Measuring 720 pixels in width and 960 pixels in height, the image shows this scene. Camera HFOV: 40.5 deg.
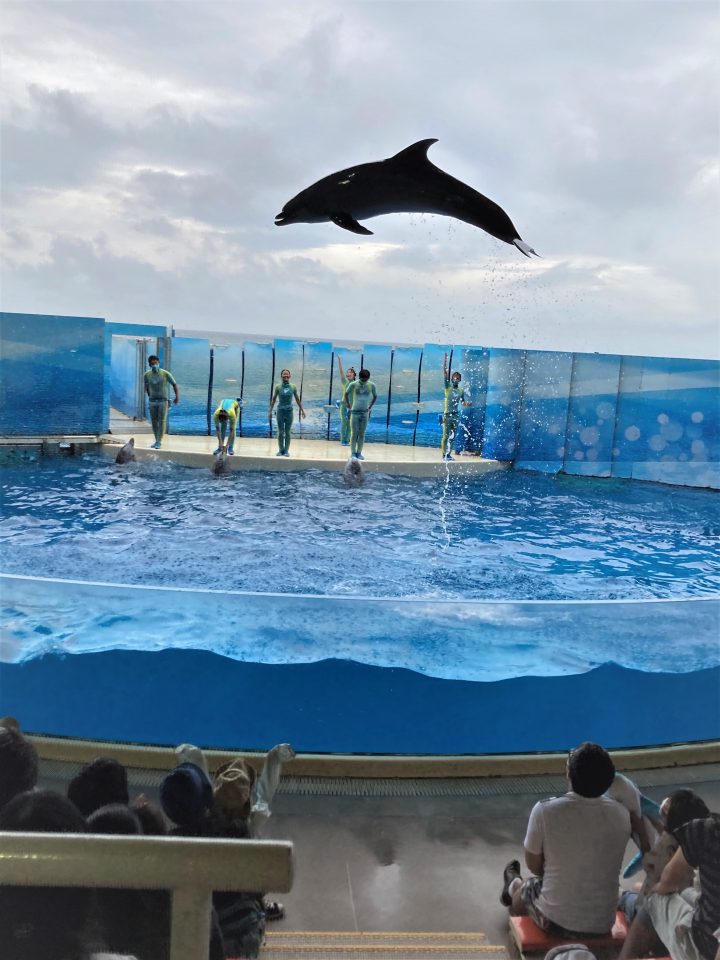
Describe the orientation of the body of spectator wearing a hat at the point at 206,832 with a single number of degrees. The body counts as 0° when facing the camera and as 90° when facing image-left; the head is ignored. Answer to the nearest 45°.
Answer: approximately 180°

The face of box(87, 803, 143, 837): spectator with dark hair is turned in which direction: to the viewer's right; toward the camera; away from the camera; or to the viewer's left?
away from the camera

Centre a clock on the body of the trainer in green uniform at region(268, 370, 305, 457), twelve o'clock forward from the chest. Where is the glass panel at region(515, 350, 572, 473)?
The glass panel is roughly at 9 o'clock from the trainer in green uniform.

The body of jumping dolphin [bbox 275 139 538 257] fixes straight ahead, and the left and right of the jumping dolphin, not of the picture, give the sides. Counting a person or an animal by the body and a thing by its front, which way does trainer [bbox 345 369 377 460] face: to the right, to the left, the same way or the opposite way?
to the left

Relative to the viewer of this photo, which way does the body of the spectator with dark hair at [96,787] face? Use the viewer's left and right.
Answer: facing away from the viewer

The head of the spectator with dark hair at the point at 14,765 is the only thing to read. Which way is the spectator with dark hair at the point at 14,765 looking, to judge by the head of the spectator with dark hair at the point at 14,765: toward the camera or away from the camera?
away from the camera

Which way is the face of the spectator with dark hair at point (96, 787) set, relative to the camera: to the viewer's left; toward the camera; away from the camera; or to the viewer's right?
away from the camera

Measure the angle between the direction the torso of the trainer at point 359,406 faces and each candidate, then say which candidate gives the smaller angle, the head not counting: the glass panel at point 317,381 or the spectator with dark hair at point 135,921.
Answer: the spectator with dark hair

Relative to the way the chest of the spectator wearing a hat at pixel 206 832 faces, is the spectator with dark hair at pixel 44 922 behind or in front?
behind

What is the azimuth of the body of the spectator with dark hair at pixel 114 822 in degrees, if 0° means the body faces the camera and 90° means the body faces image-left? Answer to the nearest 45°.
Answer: approximately 180°

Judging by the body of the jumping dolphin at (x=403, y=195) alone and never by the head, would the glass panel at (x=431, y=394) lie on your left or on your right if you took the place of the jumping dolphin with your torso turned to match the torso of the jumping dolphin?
on your right

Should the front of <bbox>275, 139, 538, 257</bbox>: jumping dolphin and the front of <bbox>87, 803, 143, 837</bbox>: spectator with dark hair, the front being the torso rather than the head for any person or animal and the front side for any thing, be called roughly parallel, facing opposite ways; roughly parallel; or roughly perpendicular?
roughly perpendicular

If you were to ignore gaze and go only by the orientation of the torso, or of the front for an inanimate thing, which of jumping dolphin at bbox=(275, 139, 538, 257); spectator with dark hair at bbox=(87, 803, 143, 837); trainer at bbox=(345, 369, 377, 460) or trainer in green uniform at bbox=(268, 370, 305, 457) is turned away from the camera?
the spectator with dark hair

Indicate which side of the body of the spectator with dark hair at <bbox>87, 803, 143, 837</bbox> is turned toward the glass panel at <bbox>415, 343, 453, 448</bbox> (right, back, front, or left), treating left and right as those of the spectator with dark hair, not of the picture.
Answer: front

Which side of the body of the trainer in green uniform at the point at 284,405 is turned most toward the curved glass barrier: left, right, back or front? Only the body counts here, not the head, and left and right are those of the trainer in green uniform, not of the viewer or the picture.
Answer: front

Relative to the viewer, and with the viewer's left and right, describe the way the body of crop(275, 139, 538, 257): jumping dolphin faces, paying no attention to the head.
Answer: facing to the left of the viewer
